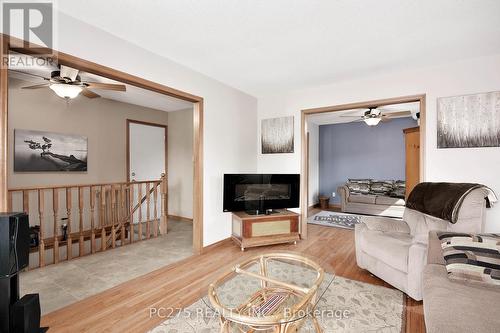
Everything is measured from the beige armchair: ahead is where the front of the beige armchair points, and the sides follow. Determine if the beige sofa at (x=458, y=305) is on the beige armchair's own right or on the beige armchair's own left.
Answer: on the beige armchair's own left

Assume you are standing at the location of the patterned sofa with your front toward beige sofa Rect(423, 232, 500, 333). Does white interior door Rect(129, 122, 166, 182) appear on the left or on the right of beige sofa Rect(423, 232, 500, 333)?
right

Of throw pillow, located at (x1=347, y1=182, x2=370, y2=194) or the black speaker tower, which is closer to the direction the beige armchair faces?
the black speaker tower

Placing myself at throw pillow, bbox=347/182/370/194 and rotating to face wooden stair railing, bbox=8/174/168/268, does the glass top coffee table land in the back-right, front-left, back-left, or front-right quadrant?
front-left

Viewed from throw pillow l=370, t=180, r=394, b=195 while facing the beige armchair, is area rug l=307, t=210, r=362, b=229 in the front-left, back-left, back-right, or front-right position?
front-right

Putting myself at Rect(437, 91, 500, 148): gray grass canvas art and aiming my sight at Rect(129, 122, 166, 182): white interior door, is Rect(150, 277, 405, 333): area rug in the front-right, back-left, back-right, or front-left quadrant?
front-left

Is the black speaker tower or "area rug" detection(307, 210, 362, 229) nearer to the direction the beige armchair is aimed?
the black speaker tower

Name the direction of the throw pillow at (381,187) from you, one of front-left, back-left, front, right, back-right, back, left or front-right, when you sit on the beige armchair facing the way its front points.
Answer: back-right

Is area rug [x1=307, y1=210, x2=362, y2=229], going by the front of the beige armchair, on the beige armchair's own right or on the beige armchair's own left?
on the beige armchair's own right

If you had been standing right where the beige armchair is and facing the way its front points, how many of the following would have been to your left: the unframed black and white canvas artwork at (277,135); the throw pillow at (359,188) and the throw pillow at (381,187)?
0

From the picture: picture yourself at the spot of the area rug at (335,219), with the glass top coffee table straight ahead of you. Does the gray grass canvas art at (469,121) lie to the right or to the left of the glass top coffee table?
left

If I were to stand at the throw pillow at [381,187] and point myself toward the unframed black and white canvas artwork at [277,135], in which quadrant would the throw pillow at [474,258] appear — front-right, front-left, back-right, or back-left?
front-left

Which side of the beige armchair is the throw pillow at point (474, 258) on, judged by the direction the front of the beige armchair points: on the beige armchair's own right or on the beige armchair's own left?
on the beige armchair's own left

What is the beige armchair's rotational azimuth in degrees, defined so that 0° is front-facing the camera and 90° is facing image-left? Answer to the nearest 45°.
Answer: approximately 45°

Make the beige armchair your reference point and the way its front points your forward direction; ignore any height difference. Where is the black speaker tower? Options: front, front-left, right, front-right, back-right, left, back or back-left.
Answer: front

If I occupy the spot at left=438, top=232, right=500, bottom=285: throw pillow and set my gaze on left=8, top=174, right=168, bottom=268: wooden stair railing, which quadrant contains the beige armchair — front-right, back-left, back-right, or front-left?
front-right
